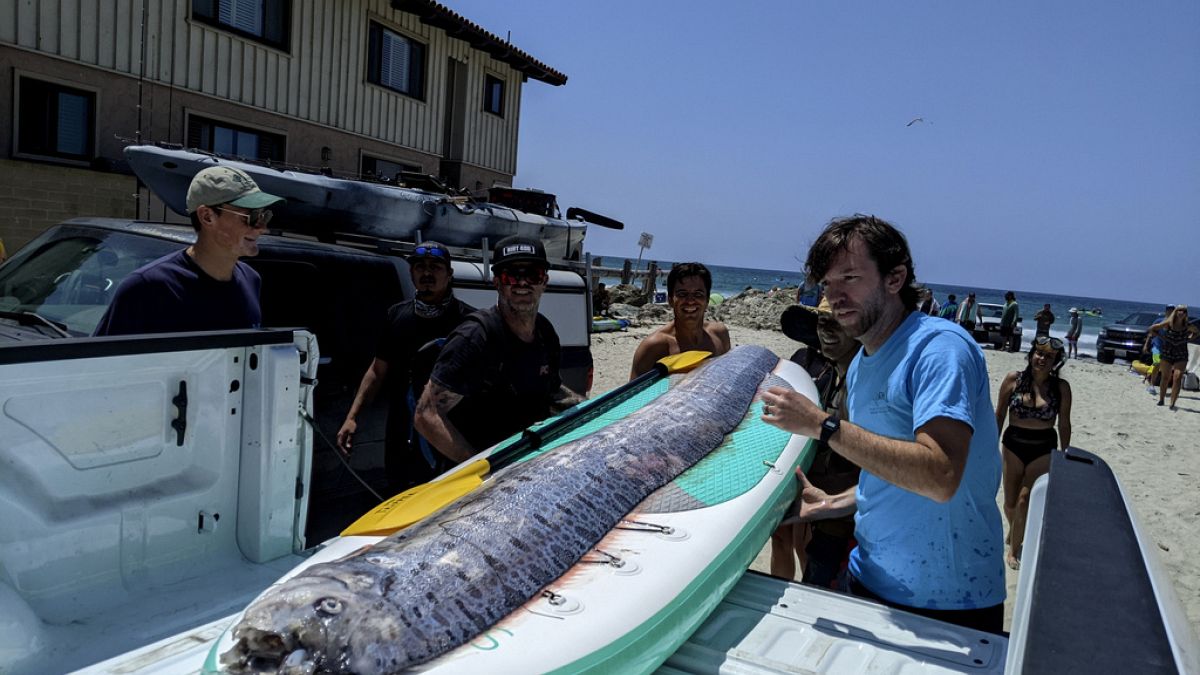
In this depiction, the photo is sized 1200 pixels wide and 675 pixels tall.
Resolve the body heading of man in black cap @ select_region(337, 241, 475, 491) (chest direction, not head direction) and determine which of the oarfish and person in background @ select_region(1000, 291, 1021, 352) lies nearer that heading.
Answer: the oarfish

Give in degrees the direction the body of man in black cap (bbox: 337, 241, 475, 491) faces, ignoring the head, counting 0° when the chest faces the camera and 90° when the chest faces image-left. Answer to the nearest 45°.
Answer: approximately 0°

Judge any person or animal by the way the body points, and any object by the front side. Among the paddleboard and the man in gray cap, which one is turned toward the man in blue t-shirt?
the man in gray cap

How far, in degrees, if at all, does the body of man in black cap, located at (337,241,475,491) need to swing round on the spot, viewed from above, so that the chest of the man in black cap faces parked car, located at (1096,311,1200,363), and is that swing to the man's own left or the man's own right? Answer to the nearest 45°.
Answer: approximately 135° to the man's own left

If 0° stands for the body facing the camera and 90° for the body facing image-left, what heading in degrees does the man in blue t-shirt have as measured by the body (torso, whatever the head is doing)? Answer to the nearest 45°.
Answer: approximately 45°

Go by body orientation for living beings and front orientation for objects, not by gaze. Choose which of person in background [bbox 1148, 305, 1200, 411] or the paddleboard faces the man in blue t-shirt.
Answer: the person in background

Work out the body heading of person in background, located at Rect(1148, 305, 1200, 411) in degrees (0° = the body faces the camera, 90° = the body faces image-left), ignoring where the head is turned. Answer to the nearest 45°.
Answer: approximately 0°

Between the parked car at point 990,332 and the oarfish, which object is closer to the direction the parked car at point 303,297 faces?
the oarfish

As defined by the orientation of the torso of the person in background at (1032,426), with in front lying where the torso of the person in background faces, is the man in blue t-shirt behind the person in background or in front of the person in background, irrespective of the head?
in front

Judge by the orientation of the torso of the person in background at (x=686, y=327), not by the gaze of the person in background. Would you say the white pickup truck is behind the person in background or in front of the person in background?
in front

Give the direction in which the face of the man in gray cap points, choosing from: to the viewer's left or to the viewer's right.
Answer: to the viewer's right

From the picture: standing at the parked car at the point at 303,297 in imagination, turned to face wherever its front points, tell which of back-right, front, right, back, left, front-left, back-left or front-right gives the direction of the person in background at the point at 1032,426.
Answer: back-left
